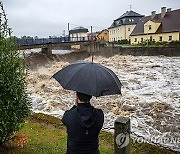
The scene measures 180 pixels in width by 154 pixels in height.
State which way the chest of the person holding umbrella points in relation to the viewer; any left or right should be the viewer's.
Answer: facing away from the viewer

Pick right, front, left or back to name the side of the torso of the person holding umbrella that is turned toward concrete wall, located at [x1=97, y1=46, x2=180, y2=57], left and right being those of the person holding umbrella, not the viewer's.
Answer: front

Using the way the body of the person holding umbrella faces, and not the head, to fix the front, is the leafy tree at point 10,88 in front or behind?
in front

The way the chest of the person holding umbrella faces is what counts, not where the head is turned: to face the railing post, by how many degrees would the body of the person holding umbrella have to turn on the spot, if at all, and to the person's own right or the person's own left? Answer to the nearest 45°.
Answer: approximately 45° to the person's own right
